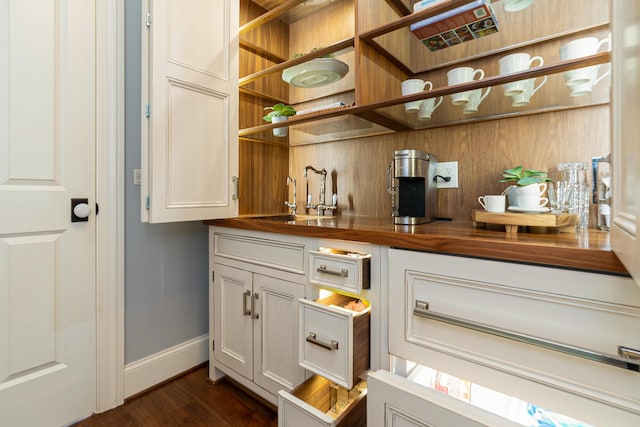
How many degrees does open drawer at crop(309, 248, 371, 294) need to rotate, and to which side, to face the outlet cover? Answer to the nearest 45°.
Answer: approximately 180°

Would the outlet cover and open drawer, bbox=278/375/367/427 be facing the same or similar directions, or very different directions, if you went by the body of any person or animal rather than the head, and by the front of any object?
same or similar directions

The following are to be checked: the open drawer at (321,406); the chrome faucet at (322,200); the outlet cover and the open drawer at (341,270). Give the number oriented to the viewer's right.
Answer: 0

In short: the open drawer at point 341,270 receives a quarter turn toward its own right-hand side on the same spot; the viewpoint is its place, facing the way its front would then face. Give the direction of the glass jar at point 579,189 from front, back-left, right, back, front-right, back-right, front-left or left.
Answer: back-right

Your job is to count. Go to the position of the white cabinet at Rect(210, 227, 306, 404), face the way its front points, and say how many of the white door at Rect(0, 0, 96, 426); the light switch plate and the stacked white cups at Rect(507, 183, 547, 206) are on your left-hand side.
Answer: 1

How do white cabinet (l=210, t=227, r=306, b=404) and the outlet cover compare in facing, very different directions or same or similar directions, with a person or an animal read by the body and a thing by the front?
same or similar directions

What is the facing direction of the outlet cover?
toward the camera

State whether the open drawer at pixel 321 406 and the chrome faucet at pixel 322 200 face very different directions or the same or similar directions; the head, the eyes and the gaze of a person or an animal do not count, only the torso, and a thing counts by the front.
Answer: same or similar directions

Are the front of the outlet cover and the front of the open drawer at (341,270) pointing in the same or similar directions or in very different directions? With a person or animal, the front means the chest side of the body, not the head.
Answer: same or similar directions

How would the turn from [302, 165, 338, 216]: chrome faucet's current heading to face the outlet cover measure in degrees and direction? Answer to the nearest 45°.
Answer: approximately 90° to its left

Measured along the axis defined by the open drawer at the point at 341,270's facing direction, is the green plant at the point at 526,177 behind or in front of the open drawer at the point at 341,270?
behind

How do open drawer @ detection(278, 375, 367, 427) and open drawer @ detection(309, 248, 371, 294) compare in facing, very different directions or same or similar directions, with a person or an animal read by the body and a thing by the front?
same or similar directions
